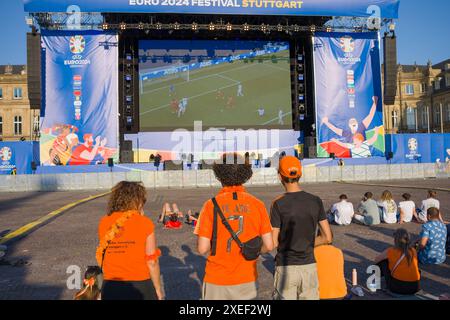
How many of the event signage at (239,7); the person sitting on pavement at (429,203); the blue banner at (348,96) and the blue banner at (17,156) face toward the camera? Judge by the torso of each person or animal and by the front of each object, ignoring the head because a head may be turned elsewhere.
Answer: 3

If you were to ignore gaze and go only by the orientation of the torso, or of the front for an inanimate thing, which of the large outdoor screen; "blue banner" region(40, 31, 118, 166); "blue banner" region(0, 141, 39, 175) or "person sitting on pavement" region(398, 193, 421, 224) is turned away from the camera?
the person sitting on pavement

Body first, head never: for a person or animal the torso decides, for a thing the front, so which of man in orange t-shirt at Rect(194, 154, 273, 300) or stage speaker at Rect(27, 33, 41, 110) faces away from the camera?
the man in orange t-shirt

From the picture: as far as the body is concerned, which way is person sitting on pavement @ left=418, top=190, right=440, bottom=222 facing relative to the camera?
away from the camera

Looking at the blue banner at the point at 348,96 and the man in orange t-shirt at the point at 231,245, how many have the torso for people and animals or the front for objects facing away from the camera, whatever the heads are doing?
1

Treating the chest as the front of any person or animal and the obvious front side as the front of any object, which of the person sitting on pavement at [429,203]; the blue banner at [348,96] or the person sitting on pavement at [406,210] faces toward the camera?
the blue banner

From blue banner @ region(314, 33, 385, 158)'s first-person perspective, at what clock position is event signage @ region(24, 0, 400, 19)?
The event signage is roughly at 2 o'clock from the blue banner.

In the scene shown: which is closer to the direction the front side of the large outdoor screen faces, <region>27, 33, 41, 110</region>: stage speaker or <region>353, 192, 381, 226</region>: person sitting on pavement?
the person sitting on pavement

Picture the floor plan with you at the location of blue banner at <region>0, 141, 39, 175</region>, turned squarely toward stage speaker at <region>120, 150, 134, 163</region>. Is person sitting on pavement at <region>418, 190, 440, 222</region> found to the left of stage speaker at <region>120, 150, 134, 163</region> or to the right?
right

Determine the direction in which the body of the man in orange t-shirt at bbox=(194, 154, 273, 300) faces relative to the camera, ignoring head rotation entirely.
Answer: away from the camera

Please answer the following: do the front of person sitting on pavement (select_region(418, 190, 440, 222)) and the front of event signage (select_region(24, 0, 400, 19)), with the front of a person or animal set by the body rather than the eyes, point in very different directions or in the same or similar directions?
very different directions

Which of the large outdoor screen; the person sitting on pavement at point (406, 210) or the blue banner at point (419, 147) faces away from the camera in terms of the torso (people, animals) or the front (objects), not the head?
the person sitting on pavement

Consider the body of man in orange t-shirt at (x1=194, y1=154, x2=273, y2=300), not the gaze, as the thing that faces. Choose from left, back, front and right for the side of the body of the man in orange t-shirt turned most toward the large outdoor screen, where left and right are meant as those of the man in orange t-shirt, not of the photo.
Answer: front

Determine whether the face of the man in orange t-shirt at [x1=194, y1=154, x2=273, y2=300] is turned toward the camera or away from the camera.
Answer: away from the camera

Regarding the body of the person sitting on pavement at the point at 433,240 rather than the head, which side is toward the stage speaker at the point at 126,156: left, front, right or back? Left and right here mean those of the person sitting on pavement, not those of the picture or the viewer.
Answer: front
